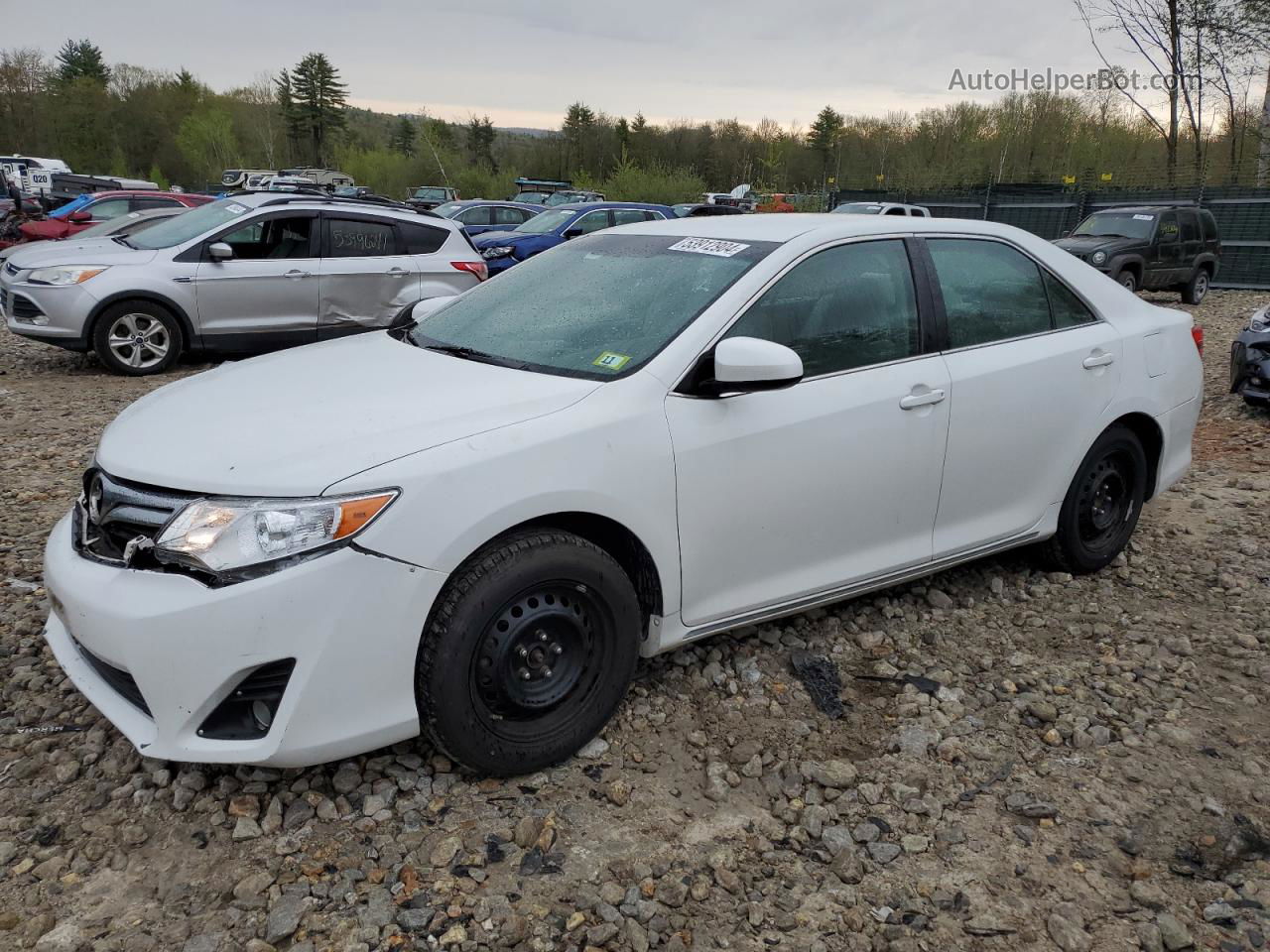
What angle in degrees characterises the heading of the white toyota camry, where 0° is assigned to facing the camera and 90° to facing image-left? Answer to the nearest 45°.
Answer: approximately 45°

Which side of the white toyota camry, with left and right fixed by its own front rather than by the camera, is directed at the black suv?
back

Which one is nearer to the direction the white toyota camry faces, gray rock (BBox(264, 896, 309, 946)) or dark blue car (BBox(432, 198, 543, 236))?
the gray rock

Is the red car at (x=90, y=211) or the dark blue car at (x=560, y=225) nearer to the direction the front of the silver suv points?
the red car

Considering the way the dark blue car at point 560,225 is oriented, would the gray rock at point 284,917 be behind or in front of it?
in front

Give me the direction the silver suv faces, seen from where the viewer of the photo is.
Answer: facing to the left of the viewer

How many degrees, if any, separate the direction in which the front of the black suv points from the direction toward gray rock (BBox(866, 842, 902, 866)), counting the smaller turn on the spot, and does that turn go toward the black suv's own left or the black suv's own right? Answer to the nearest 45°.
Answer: approximately 45° to the black suv's own left

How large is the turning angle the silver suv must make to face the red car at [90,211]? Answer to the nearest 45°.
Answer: approximately 90° to its right
